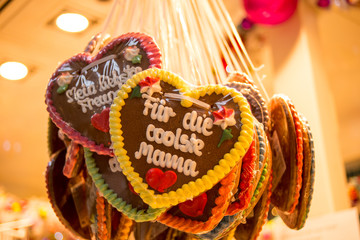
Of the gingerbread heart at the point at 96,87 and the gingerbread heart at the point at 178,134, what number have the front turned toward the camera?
2

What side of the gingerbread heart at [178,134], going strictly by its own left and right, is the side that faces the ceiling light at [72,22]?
back

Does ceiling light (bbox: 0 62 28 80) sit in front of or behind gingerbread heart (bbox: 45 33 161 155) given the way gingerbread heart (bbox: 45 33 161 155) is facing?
behind

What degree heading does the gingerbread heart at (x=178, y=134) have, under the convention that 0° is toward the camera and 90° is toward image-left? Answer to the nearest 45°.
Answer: approximately 0°

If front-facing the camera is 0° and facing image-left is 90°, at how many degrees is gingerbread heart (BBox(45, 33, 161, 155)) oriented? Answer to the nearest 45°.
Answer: approximately 0°
